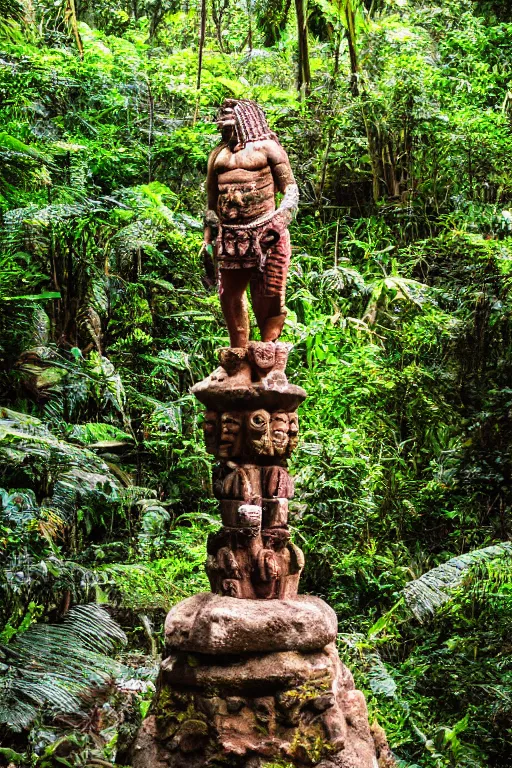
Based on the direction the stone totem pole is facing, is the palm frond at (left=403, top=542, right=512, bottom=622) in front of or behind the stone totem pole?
behind

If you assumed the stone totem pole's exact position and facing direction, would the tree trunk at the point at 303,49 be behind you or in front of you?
behind

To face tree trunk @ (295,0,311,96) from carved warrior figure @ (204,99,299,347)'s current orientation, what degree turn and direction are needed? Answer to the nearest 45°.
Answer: approximately 135° to its right

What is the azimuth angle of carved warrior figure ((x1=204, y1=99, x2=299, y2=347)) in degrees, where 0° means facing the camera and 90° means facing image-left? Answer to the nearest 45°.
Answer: approximately 45°

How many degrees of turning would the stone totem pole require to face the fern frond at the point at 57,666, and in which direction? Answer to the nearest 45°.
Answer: approximately 45° to its right

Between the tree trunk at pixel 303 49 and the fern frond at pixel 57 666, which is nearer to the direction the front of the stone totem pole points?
the fern frond

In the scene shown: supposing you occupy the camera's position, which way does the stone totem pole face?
facing the viewer and to the left of the viewer
